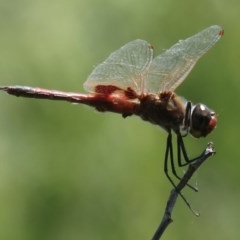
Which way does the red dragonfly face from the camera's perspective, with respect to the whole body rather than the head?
to the viewer's right
